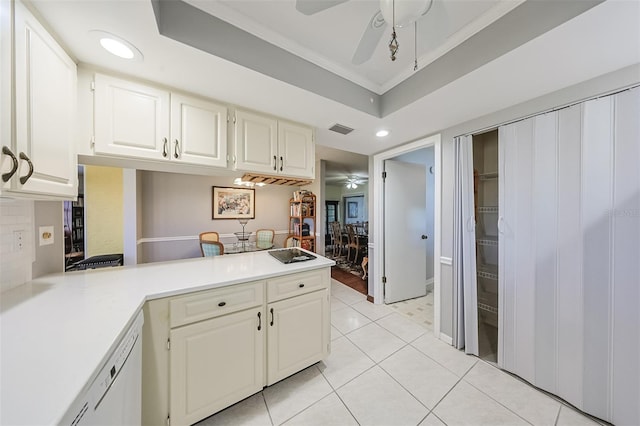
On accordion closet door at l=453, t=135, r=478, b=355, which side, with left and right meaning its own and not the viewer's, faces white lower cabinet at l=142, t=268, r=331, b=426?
front

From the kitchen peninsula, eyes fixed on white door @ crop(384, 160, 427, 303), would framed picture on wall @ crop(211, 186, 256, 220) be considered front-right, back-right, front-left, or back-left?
front-left

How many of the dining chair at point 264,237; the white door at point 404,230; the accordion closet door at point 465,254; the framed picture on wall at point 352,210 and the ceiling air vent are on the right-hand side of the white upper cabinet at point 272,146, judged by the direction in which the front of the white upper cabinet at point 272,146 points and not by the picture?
0

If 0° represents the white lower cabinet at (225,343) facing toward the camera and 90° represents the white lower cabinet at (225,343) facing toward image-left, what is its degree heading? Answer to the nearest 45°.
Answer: approximately 315°

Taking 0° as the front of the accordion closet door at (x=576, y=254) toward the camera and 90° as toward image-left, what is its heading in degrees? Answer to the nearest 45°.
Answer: approximately 45°

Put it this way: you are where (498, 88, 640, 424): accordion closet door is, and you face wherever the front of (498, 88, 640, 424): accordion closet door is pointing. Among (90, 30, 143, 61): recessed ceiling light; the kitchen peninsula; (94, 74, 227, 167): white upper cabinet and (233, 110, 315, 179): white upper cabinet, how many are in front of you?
4

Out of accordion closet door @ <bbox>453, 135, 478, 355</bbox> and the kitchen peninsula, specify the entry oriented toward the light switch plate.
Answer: the accordion closet door

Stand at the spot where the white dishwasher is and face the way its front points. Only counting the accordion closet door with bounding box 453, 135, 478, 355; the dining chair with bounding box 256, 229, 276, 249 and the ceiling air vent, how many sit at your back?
0

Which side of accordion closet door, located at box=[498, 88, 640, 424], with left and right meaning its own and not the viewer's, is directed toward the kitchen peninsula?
front

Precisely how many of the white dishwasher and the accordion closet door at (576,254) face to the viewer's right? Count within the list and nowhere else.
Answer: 1

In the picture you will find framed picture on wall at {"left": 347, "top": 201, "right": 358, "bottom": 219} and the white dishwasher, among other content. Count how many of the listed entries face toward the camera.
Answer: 1

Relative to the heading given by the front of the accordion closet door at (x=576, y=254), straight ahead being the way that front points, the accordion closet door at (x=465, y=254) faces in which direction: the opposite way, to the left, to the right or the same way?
the same way

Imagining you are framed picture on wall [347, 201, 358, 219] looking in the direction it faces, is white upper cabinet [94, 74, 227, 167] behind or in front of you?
in front

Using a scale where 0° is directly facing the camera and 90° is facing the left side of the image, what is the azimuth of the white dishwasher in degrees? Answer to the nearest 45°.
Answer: approximately 270°

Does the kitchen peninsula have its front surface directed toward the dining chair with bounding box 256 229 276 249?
no

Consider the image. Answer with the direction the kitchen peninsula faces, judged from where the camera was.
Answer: facing the viewer and to the right of the viewer

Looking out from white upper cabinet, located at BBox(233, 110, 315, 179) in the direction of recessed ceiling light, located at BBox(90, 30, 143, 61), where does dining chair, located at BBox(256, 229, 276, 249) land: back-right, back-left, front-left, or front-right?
back-right

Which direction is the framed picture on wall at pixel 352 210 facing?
toward the camera
